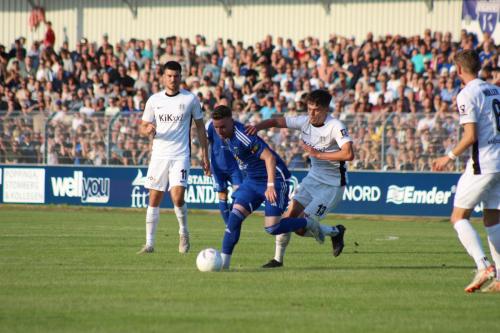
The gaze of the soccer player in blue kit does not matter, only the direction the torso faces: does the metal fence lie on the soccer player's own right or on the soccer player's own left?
on the soccer player's own right

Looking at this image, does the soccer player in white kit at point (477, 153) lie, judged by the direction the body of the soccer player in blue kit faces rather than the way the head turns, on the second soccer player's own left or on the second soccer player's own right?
on the second soccer player's own left

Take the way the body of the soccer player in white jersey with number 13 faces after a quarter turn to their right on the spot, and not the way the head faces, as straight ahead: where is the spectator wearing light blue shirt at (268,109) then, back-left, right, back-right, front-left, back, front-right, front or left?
front-right

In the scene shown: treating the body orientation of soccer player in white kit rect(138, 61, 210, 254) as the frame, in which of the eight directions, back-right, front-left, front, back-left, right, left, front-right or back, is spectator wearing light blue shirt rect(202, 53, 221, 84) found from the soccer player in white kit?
back

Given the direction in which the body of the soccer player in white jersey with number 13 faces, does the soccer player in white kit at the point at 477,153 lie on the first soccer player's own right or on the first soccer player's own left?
on the first soccer player's own left

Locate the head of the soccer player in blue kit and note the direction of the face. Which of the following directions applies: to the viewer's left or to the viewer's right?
to the viewer's left

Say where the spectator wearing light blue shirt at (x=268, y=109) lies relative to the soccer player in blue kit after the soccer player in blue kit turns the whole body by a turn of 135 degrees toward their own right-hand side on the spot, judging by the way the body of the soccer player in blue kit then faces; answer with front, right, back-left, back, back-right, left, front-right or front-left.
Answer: front

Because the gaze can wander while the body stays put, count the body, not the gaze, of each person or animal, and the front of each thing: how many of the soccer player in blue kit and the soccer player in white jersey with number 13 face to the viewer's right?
0

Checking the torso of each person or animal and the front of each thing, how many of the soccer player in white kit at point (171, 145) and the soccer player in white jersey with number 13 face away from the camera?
0

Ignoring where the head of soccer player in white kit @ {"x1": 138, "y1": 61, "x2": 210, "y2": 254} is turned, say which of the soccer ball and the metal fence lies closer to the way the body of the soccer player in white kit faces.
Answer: the soccer ball

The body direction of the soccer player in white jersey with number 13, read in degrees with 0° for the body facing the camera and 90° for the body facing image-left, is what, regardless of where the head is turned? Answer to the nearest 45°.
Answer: approximately 45°

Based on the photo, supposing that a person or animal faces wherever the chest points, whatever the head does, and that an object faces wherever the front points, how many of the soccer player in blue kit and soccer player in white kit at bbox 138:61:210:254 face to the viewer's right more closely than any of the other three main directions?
0

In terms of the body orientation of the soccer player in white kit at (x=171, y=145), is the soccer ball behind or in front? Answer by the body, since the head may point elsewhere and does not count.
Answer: in front

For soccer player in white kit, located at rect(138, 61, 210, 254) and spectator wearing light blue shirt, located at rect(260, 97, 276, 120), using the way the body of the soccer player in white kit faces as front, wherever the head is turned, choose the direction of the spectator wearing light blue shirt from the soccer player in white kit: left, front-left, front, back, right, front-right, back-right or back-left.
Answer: back
